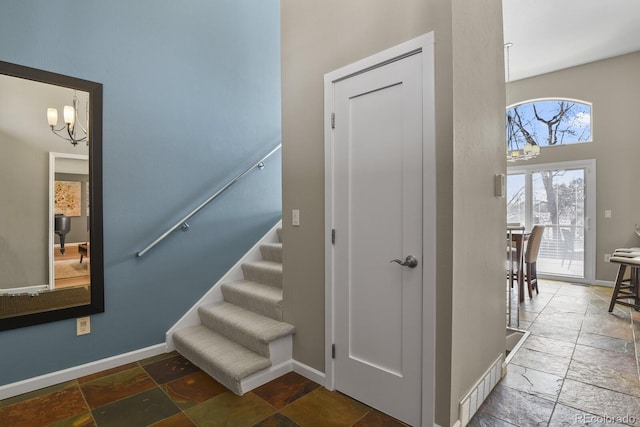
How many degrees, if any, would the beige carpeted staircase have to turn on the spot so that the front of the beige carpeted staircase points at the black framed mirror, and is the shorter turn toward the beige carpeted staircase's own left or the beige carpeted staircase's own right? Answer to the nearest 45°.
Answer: approximately 45° to the beige carpeted staircase's own right

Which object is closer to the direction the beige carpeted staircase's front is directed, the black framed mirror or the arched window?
the black framed mirror

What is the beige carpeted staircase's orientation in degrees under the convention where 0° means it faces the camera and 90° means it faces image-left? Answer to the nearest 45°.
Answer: approximately 45°

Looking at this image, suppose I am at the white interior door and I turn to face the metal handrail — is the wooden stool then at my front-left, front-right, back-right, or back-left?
back-right

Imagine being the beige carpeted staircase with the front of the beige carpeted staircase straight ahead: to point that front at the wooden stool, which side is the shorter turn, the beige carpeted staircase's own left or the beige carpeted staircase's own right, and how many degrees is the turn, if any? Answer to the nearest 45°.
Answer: approximately 135° to the beige carpeted staircase's own left

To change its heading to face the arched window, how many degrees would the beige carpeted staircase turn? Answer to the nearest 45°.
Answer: approximately 135° to its left

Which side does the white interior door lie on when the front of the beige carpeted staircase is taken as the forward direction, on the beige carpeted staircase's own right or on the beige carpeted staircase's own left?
on the beige carpeted staircase's own left

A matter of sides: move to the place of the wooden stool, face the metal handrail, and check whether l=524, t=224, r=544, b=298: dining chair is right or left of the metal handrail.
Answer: right

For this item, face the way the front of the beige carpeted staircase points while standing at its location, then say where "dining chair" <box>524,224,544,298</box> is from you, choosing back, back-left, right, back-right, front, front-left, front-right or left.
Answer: back-left
